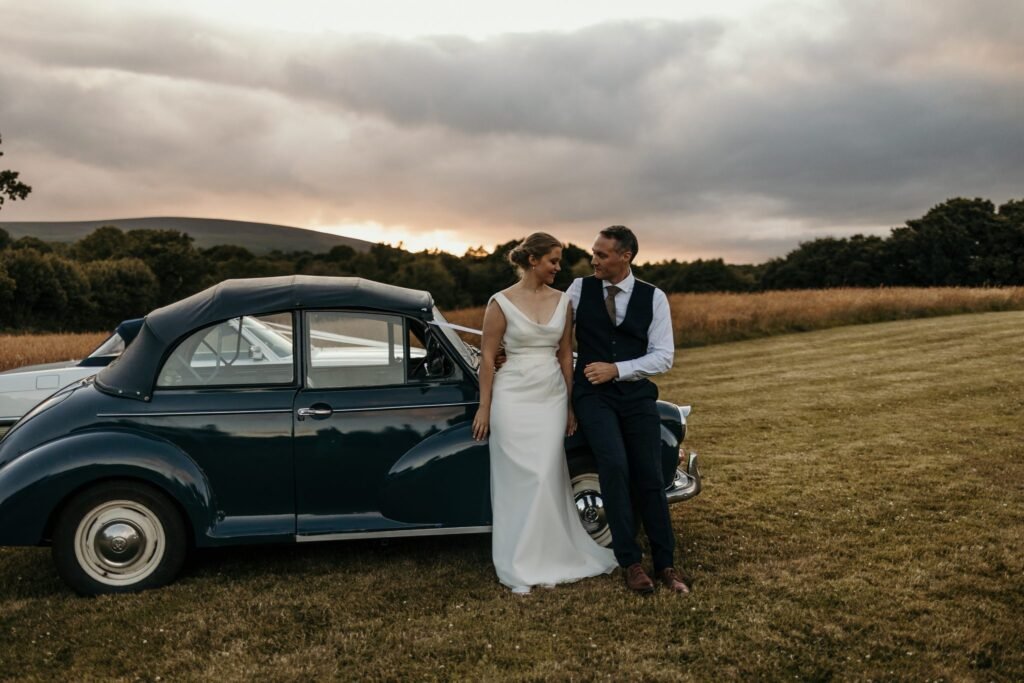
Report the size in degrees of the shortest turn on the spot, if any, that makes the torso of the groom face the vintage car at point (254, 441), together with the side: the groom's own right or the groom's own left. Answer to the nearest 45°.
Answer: approximately 90° to the groom's own right

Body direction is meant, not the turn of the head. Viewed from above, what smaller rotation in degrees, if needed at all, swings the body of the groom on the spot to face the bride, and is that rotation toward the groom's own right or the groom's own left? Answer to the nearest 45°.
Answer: approximately 90° to the groom's own right

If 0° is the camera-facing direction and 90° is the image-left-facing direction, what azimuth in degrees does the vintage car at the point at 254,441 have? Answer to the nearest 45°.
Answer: approximately 270°

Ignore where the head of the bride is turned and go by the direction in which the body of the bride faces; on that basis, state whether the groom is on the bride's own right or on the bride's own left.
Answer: on the bride's own left

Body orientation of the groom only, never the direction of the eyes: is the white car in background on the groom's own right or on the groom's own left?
on the groom's own right

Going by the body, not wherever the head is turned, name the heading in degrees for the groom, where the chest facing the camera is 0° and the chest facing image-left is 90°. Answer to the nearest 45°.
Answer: approximately 0°

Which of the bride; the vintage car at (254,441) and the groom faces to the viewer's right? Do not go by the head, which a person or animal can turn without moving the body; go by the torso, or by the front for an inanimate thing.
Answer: the vintage car

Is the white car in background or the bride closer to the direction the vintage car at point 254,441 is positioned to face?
the bride

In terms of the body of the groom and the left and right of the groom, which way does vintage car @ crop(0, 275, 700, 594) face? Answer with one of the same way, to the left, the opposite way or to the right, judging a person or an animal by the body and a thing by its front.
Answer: to the left
